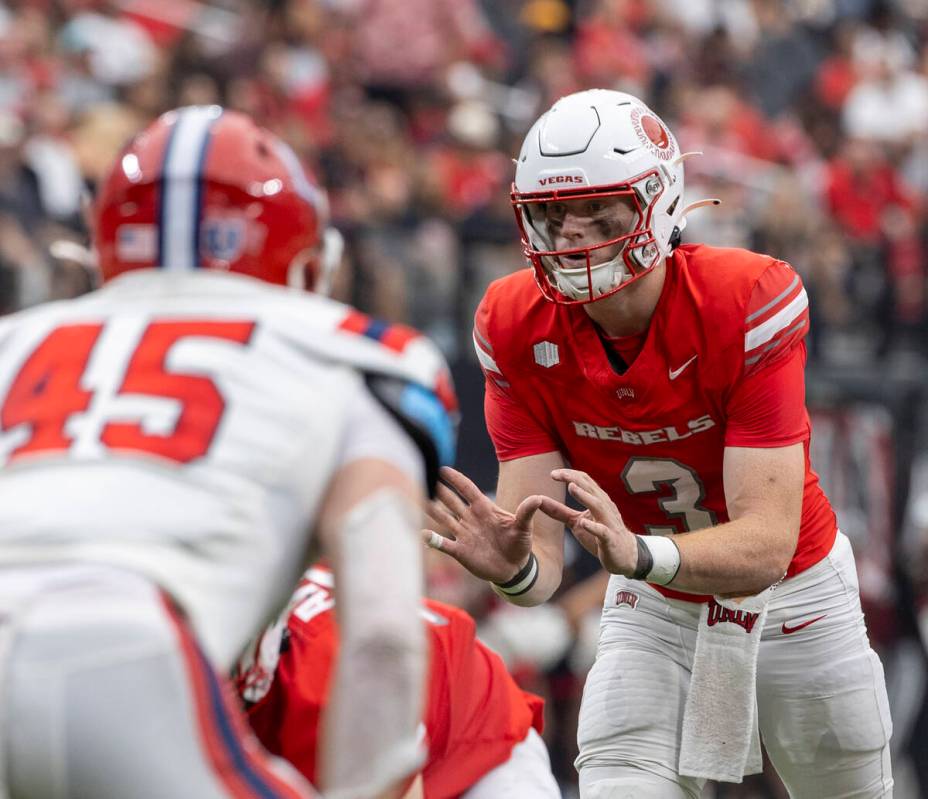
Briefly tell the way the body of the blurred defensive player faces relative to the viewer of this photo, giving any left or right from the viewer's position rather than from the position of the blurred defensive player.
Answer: facing away from the viewer and to the right of the viewer

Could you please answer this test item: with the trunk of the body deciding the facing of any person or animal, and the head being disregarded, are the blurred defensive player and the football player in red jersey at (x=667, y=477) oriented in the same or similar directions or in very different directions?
very different directions

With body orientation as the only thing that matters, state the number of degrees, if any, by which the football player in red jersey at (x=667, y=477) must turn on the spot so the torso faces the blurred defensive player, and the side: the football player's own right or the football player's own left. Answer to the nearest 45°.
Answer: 0° — they already face them

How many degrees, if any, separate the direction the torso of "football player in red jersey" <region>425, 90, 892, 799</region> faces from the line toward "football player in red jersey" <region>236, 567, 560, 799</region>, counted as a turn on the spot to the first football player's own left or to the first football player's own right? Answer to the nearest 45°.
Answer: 0° — they already face them

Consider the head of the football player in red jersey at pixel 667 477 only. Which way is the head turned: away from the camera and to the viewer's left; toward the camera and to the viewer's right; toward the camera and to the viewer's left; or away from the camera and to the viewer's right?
toward the camera and to the viewer's left

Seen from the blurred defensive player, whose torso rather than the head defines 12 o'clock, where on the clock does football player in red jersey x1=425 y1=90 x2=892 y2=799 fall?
The football player in red jersey is roughly at 12 o'clock from the blurred defensive player.
